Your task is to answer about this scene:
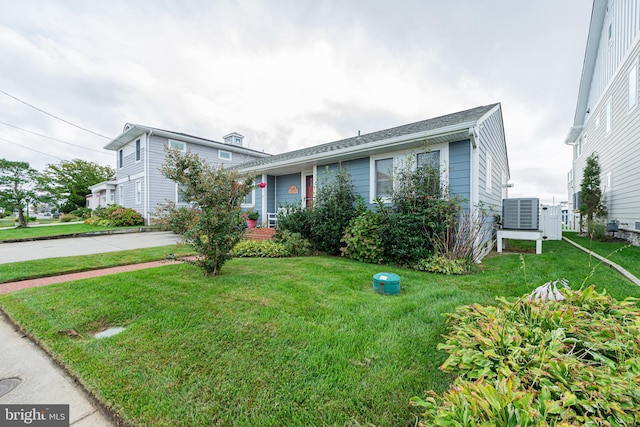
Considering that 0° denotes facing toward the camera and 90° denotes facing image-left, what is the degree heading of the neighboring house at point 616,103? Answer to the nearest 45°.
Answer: approximately 0°

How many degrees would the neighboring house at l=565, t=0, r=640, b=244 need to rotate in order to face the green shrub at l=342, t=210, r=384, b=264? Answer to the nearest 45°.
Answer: approximately 45° to its right

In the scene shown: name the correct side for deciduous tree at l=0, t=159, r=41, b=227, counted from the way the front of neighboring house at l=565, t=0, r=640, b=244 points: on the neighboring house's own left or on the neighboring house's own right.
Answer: on the neighboring house's own right

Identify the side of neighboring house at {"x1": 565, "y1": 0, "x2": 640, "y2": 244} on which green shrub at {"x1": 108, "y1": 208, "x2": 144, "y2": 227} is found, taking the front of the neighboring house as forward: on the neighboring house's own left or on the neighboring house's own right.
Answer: on the neighboring house's own right

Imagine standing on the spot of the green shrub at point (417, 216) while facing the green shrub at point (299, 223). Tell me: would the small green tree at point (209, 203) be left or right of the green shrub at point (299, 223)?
left

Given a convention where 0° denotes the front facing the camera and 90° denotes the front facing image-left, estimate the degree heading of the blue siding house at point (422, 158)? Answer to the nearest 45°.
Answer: approximately 45°

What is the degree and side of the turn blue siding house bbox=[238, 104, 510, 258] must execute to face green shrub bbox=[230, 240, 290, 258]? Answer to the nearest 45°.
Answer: approximately 45° to its right

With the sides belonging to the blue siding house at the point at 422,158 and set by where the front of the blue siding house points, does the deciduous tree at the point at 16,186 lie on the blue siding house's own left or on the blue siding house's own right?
on the blue siding house's own right
